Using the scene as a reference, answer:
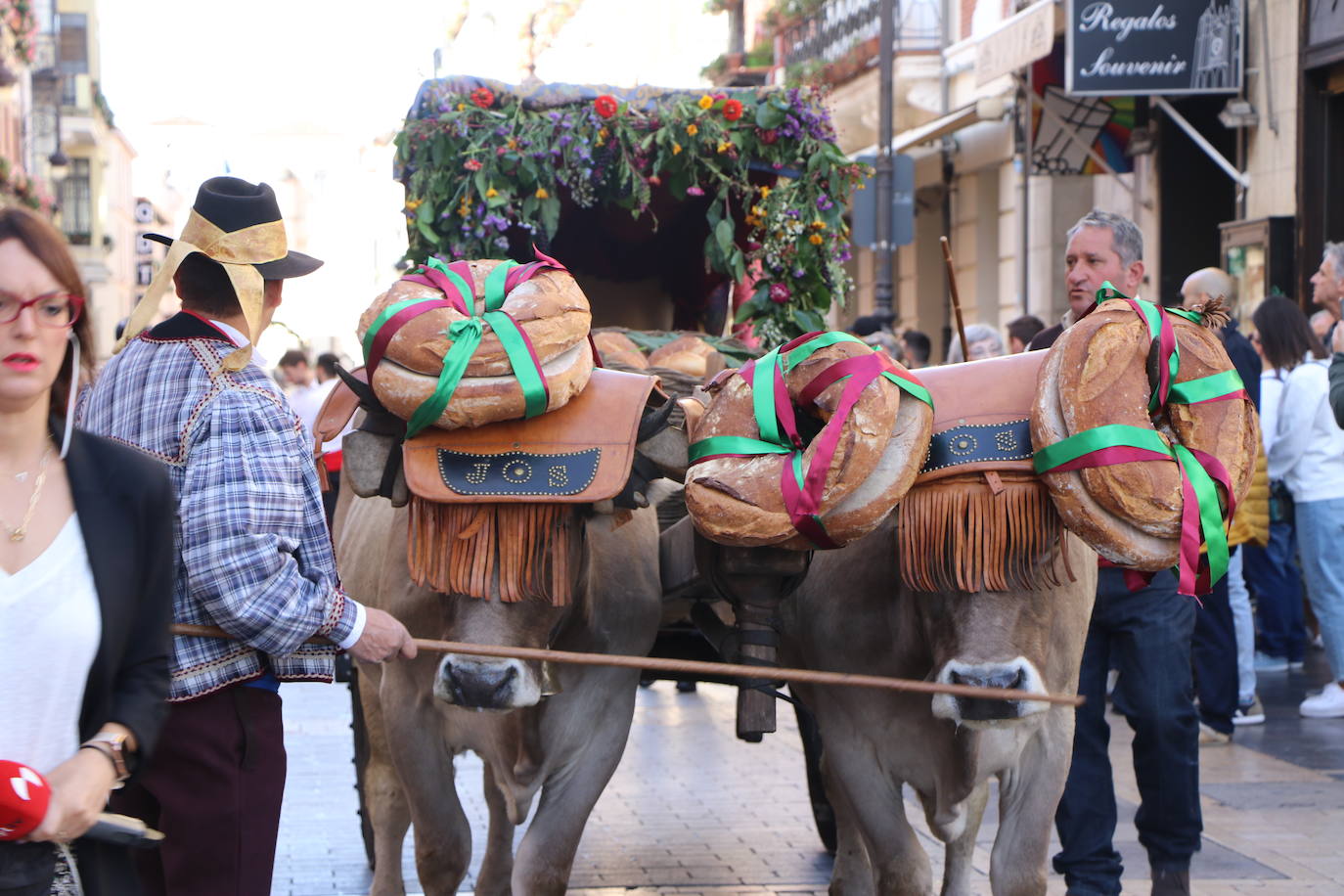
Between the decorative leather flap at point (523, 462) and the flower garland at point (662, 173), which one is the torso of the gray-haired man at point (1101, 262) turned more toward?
the decorative leather flap

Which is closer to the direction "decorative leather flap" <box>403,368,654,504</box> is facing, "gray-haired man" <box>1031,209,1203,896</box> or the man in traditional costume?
the man in traditional costume

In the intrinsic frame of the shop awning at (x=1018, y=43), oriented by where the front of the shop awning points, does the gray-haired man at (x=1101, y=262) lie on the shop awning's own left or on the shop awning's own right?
on the shop awning's own left

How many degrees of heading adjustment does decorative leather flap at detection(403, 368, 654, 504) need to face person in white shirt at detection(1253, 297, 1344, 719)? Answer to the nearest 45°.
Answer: approximately 135° to its left

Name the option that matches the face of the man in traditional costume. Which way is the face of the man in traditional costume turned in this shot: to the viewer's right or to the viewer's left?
to the viewer's right

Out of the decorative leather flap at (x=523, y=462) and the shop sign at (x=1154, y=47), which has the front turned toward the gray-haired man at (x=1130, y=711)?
the shop sign

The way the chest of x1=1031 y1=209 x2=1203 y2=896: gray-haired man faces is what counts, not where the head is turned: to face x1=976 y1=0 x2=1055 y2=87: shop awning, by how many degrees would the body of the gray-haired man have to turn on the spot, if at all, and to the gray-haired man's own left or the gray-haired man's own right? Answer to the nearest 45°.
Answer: approximately 135° to the gray-haired man's own right

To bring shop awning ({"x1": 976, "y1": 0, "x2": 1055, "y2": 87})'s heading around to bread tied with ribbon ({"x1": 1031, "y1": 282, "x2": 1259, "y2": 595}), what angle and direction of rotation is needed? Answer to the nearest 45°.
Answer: approximately 45° to its left
